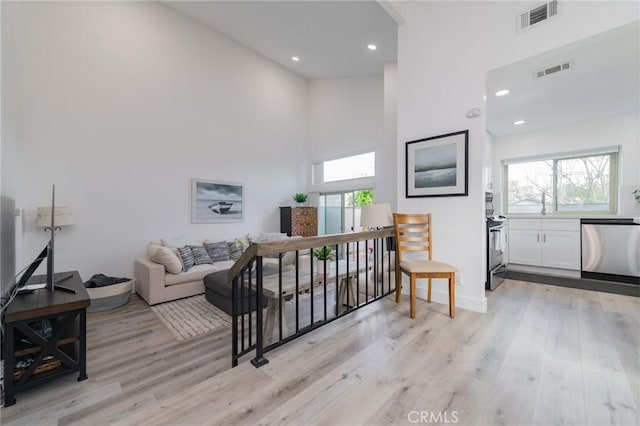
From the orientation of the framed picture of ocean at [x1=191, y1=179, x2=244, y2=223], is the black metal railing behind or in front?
in front

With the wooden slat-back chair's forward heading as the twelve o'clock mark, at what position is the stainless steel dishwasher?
The stainless steel dishwasher is roughly at 9 o'clock from the wooden slat-back chair.

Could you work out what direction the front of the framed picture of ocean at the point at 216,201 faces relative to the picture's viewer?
facing the viewer and to the right of the viewer

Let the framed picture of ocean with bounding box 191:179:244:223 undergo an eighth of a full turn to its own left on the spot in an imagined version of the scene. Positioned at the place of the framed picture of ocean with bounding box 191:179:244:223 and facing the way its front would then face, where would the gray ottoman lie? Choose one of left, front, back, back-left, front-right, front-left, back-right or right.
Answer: right

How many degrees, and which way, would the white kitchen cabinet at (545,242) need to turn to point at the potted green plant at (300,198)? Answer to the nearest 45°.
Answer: approximately 90° to its right

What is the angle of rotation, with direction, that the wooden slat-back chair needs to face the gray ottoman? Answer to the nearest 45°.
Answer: approximately 135° to its right

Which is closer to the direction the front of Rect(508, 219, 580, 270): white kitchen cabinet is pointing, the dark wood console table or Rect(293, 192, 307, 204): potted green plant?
the dark wood console table

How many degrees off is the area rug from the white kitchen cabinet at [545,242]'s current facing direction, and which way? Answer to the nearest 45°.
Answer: approximately 45° to its right

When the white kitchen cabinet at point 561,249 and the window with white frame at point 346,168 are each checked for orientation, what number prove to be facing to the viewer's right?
0

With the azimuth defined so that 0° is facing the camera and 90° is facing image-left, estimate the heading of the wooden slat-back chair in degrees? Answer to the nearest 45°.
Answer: approximately 315°
